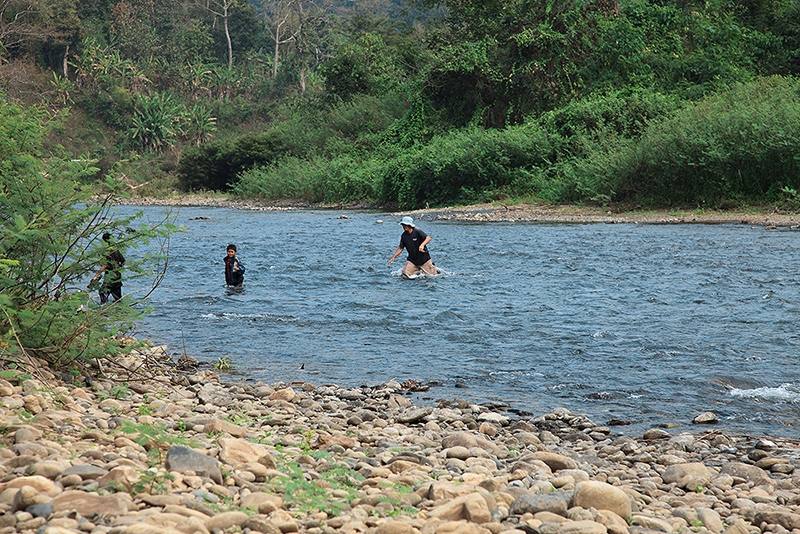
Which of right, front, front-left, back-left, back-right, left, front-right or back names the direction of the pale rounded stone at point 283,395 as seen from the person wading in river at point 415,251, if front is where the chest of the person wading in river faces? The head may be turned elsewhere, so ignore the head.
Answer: front-left

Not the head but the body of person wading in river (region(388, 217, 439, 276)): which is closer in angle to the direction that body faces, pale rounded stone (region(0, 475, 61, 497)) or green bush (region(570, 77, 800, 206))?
the pale rounded stone

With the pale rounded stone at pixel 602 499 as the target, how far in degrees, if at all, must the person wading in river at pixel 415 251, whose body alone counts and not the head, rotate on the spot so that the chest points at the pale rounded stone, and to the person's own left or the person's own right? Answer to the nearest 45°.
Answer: approximately 45° to the person's own left

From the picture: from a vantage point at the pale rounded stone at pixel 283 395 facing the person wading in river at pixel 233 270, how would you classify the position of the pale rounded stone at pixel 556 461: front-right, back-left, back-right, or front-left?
back-right

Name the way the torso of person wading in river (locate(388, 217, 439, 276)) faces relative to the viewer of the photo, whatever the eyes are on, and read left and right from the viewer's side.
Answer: facing the viewer and to the left of the viewer

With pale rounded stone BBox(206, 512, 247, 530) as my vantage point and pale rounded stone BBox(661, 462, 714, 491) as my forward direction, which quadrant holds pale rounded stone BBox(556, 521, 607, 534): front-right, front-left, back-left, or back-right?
front-right

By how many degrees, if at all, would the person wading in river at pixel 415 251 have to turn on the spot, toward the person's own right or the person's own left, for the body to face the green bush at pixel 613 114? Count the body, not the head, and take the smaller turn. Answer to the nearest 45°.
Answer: approximately 135° to the person's own right

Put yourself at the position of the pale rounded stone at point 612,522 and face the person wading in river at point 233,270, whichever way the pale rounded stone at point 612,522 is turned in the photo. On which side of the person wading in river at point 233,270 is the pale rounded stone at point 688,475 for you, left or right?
right

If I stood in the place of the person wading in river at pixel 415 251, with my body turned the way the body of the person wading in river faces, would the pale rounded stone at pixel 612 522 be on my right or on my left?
on my left

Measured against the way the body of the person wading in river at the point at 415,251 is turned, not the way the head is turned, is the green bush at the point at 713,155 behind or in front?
behind
